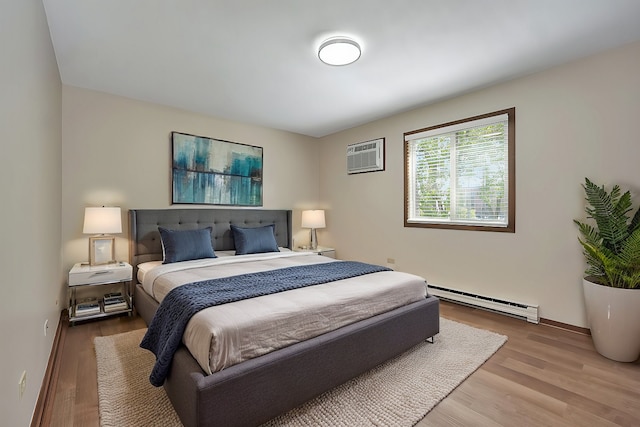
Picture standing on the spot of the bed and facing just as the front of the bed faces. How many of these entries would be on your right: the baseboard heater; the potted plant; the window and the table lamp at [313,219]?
0

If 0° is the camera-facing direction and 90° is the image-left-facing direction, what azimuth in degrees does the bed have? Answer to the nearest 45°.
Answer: approximately 315°

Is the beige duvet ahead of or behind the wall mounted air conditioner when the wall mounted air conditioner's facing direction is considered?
ahead

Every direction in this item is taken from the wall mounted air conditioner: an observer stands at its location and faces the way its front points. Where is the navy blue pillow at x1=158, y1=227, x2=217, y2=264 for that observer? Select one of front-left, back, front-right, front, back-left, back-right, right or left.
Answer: front

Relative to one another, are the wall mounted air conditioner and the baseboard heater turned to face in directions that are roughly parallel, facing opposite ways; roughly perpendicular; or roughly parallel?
roughly parallel

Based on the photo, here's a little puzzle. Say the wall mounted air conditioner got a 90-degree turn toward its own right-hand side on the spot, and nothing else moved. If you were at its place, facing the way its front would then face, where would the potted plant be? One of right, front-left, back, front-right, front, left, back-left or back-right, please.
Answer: back

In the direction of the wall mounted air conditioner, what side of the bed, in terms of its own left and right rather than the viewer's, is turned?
left

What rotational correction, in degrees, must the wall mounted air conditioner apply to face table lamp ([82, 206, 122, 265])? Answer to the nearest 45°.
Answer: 0° — it already faces it

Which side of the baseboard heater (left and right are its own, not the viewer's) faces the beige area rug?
front

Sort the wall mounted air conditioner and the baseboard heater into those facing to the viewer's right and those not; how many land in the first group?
0

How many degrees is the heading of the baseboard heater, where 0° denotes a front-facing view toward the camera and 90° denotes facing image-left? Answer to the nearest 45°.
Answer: approximately 45°

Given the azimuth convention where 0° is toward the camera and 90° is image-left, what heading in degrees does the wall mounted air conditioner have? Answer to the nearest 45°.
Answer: approximately 45°

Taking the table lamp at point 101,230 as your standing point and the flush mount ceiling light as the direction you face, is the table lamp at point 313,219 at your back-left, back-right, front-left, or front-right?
front-left

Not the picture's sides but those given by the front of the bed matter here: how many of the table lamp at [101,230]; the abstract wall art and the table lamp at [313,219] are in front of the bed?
0

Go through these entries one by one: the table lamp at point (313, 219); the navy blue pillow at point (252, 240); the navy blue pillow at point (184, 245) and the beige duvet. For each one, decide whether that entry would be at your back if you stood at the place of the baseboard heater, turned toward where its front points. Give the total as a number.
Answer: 0

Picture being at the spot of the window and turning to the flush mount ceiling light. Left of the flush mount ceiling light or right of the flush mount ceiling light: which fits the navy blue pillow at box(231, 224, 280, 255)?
right

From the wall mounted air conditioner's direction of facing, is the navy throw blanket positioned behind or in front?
in front
